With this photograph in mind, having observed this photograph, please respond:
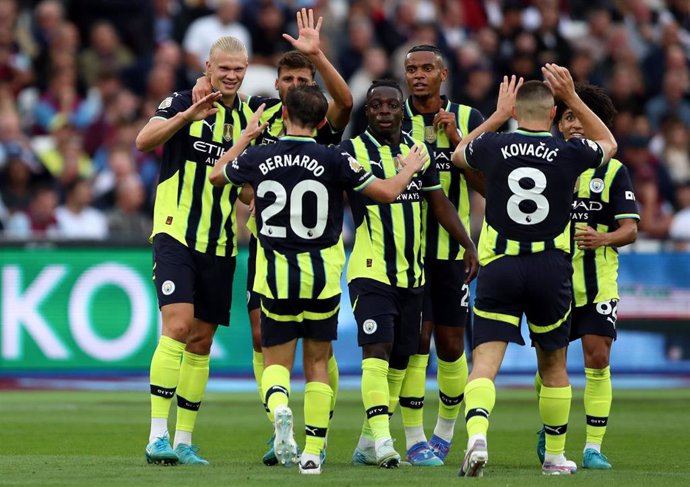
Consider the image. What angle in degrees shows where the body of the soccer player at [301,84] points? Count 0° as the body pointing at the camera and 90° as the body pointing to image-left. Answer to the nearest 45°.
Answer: approximately 0°

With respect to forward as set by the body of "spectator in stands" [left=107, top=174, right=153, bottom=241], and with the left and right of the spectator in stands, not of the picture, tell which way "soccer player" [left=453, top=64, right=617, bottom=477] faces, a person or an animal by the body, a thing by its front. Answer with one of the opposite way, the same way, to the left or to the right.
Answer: the opposite way

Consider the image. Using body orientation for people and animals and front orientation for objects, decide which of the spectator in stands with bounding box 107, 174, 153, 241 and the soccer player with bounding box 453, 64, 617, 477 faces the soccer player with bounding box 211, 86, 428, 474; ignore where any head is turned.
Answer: the spectator in stands

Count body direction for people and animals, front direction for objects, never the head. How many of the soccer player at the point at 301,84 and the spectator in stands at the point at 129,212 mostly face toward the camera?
2

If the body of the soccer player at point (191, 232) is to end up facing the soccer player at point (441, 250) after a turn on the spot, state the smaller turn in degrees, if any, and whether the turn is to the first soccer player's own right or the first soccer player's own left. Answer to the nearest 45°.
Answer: approximately 45° to the first soccer player's own left

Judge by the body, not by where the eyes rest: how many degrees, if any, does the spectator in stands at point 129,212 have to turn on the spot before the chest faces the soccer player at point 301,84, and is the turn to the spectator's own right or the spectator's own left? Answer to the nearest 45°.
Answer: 0° — they already face them

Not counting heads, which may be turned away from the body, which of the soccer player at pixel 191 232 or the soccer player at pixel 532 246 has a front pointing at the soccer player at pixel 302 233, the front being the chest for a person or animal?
the soccer player at pixel 191 232

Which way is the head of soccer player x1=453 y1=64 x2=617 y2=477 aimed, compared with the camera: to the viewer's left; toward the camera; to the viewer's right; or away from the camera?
away from the camera
